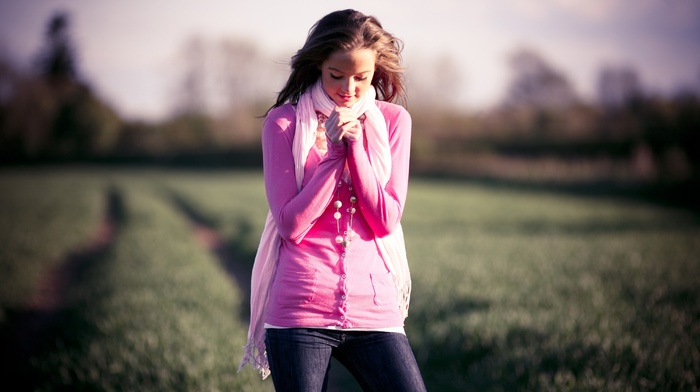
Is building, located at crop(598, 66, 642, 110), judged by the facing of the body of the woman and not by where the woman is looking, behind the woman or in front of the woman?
behind

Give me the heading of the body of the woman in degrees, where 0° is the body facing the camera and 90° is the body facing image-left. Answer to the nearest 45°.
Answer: approximately 0°
